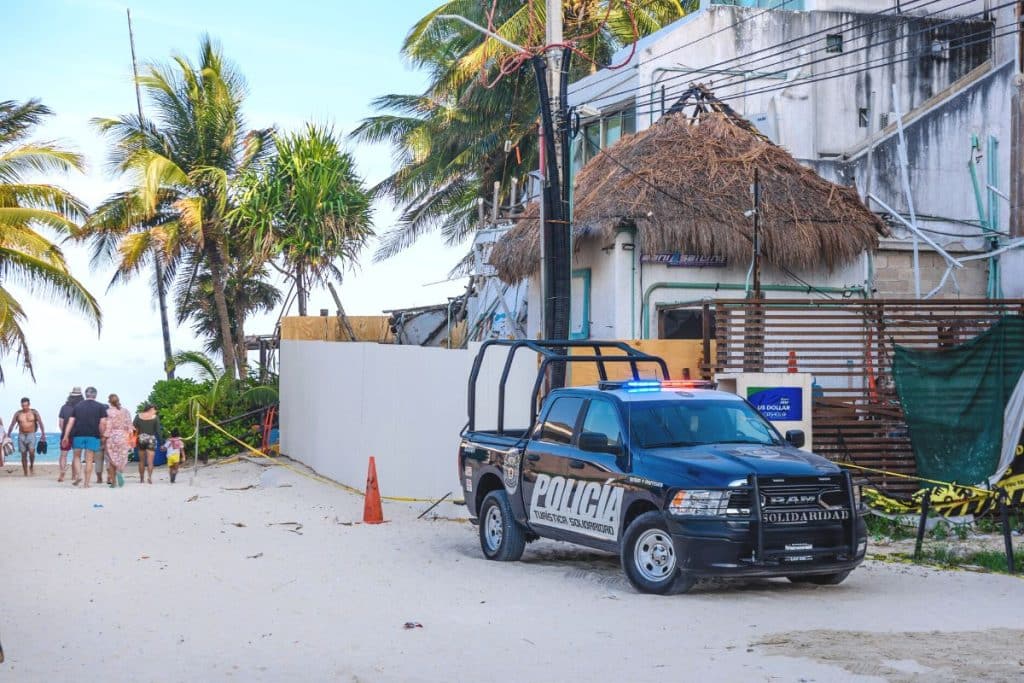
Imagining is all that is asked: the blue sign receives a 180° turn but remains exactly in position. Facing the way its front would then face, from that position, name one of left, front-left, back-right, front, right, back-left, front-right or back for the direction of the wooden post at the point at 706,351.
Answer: front-left

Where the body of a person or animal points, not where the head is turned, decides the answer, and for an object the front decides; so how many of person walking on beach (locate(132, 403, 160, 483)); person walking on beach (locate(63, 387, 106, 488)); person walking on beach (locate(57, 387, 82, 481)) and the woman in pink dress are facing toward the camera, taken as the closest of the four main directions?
0

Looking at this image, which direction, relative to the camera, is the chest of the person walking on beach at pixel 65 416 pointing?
away from the camera

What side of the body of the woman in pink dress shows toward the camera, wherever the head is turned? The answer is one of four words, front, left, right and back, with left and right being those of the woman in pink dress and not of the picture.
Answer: back

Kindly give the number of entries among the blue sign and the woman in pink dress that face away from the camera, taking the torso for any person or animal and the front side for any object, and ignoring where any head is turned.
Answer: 1

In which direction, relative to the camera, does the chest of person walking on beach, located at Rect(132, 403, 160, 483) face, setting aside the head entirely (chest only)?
away from the camera

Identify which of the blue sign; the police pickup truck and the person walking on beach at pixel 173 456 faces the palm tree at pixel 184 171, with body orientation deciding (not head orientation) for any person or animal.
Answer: the person walking on beach

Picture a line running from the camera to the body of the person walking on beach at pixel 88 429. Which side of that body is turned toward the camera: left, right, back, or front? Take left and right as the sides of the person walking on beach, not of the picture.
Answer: back

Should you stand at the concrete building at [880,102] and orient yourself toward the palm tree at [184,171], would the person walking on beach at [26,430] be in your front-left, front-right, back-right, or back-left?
front-left

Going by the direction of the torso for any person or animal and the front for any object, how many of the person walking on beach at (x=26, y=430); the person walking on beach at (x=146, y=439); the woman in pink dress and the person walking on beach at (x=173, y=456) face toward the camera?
1

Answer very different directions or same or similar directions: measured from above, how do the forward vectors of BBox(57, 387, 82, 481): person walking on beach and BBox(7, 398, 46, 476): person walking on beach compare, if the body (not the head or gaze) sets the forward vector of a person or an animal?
very different directions

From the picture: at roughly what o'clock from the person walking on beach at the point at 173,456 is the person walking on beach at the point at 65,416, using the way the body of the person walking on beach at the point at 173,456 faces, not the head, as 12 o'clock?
the person walking on beach at the point at 65,416 is roughly at 10 o'clock from the person walking on beach at the point at 173,456.

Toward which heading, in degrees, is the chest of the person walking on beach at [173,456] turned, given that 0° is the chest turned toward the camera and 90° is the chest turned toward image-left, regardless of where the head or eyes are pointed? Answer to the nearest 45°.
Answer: approximately 180°

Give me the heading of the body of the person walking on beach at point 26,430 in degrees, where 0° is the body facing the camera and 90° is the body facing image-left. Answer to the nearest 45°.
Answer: approximately 0°
